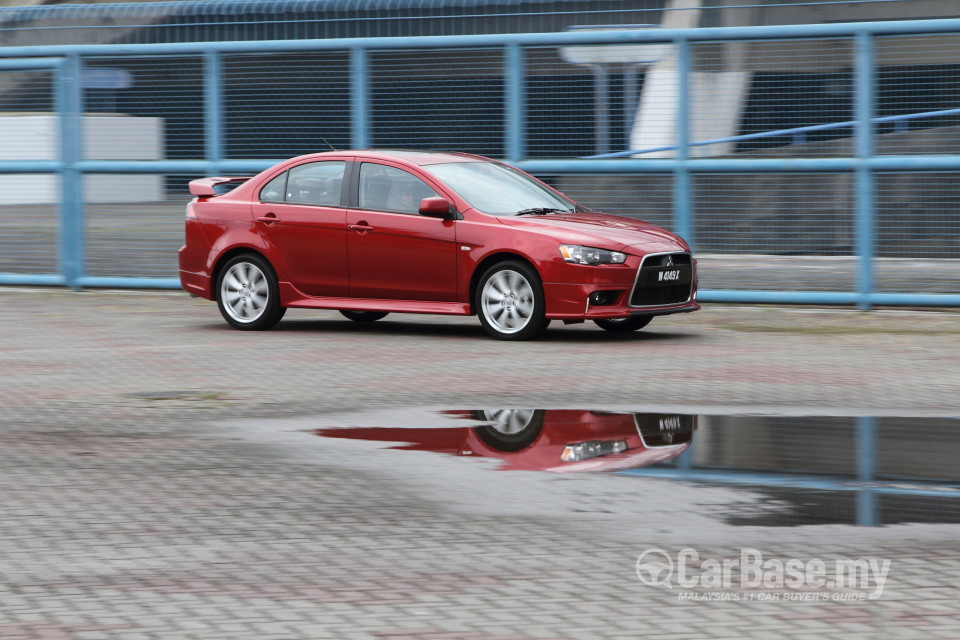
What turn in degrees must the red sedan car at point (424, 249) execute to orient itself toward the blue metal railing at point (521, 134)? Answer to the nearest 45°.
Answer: approximately 135° to its left

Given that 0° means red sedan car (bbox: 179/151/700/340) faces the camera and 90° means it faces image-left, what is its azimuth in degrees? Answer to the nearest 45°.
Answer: approximately 315°
